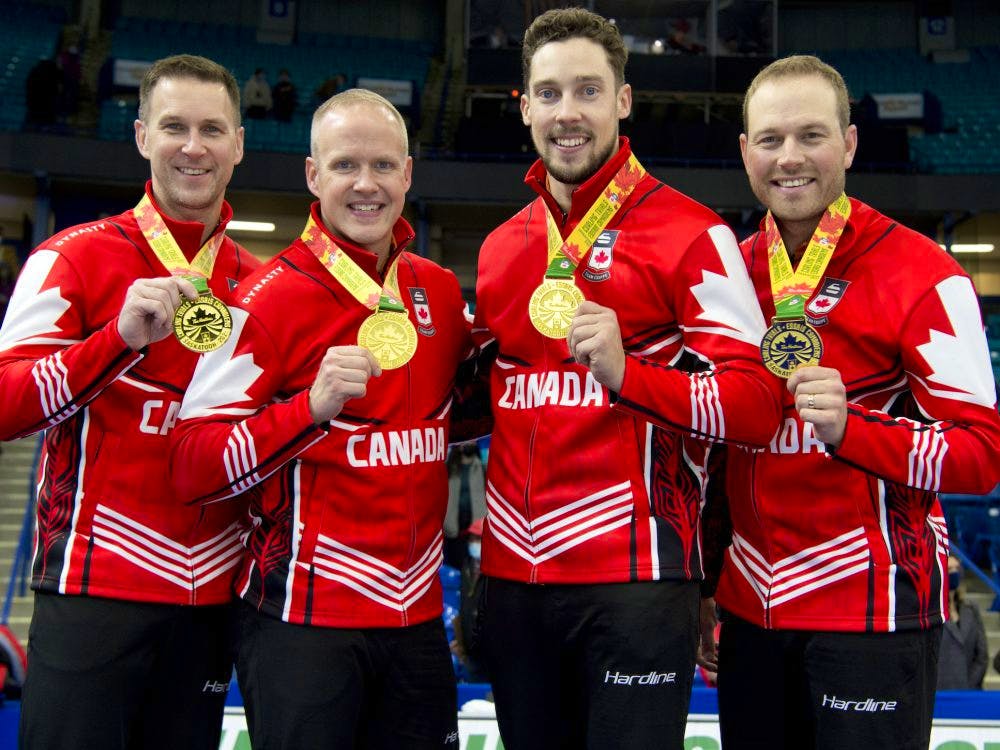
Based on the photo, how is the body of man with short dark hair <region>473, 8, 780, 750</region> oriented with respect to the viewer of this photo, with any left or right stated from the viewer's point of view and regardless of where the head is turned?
facing the viewer and to the left of the viewer

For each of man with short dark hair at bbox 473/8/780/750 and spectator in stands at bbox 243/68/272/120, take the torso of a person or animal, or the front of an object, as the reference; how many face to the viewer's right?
0

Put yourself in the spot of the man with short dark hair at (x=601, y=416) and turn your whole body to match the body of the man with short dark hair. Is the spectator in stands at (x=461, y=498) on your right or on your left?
on your right

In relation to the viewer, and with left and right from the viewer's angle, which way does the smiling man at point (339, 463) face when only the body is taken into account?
facing the viewer and to the right of the viewer

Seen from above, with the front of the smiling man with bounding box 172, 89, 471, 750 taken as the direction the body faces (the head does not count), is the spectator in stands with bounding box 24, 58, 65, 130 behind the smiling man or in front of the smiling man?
behind

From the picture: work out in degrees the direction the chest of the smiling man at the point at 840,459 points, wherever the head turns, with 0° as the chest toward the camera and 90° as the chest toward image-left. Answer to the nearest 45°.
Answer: approximately 45°
